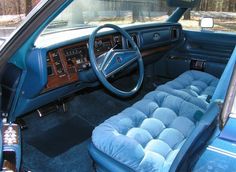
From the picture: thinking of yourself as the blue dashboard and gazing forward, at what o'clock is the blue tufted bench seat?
The blue tufted bench seat is roughly at 12 o'clock from the blue dashboard.

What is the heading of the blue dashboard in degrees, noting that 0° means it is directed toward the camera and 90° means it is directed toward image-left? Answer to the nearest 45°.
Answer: approximately 315°
